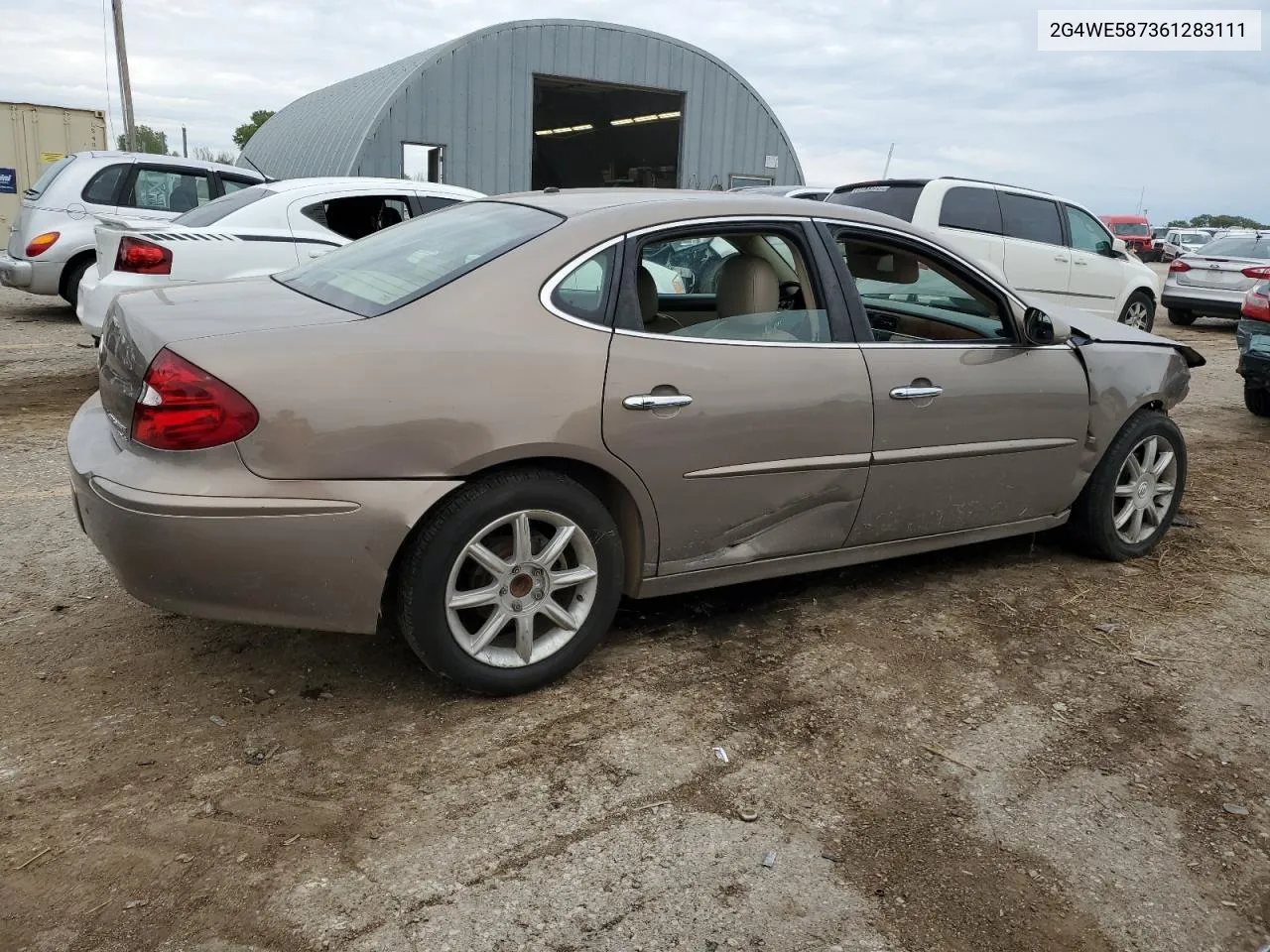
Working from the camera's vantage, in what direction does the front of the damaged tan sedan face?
facing away from the viewer and to the right of the viewer

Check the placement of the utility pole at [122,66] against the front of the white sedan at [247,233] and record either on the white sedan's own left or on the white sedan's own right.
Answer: on the white sedan's own left

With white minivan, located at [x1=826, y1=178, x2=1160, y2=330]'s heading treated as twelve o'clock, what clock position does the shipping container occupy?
The shipping container is roughly at 8 o'clock from the white minivan.

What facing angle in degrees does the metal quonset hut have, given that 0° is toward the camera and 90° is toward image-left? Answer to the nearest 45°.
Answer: approximately 315°

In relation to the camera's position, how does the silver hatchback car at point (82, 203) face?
facing away from the viewer and to the right of the viewer

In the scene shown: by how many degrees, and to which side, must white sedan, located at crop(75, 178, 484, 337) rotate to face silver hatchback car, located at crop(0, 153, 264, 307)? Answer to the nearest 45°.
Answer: approximately 45° to its left

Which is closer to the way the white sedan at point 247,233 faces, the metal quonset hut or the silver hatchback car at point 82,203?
the metal quonset hut

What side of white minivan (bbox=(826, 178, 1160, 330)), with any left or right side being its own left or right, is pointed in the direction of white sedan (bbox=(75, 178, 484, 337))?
back

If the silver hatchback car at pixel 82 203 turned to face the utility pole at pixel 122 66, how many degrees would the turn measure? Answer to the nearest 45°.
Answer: approximately 45° to its left

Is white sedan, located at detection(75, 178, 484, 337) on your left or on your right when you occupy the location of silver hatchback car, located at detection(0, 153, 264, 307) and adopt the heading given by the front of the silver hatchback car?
on your right

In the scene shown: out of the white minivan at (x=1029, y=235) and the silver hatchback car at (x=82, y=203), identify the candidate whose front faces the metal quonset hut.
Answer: the silver hatchback car at (x=82, y=203)

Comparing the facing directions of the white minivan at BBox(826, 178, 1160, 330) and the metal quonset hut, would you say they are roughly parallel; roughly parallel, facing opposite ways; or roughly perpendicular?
roughly perpendicular

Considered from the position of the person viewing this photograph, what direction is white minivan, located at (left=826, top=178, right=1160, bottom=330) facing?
facing away from the viewer and to the right of the viewer
